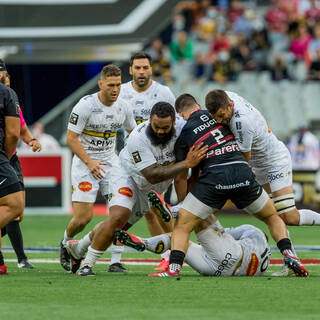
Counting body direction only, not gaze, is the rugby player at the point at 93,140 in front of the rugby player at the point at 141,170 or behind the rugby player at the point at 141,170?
behind

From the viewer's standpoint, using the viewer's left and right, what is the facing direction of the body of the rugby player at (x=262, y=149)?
facing to the left of the viewer

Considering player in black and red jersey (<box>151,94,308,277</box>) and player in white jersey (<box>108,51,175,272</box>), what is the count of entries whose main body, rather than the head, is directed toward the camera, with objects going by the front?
1

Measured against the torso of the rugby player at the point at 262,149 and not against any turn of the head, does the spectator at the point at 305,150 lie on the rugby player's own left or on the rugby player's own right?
on the rugby player's own right

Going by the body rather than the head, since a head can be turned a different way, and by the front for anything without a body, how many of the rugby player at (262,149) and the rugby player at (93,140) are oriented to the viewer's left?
1

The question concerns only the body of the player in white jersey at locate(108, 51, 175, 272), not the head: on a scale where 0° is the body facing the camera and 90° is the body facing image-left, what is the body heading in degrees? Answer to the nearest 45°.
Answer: approximately 0°

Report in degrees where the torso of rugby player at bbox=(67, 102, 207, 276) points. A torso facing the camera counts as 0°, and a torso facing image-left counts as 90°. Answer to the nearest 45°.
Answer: approximately 315°

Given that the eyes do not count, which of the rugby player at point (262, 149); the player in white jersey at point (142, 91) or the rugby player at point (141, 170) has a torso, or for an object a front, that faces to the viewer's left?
the rugby player at point (262, 149)

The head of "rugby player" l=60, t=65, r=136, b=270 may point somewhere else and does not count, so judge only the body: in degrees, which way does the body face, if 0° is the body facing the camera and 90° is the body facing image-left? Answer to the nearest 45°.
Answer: approximately 315°
